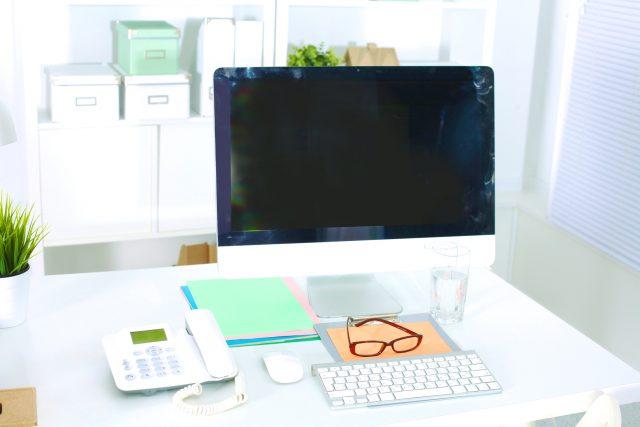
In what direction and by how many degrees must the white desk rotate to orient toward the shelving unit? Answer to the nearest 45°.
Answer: approximately 180°

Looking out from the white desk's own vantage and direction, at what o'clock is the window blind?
The window blind is roughly at 7 o'clock from the white desk.

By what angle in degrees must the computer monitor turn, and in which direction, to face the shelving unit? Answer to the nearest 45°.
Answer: approximately 135° to its right

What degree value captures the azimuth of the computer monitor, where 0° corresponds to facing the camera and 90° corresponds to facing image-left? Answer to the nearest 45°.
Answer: approximately 0°

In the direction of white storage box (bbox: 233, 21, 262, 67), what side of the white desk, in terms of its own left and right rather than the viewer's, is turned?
back
